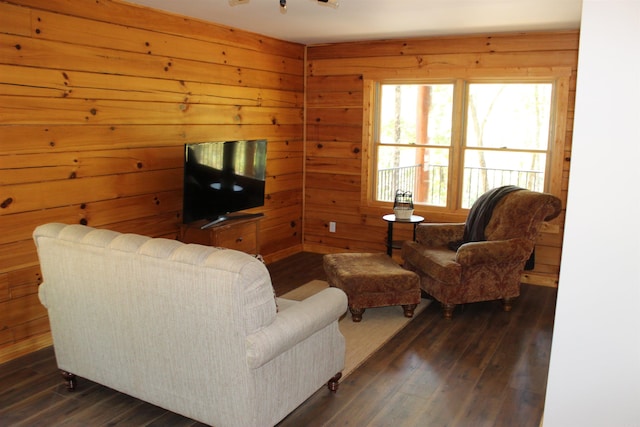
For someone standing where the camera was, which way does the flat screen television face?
facing the viewer and to the right of the viewer

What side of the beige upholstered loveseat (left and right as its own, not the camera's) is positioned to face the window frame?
front

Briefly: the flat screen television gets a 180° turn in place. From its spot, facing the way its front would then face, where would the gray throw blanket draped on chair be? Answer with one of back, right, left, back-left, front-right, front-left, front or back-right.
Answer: back-right

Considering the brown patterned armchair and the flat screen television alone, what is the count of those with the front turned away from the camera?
0

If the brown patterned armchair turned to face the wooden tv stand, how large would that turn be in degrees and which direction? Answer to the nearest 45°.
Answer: approximately 45° to its right

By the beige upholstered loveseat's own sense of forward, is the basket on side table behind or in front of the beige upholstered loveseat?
in front

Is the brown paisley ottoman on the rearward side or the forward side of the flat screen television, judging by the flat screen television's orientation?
on the forward side

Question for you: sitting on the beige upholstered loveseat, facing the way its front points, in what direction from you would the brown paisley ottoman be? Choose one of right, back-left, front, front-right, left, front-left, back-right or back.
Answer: front

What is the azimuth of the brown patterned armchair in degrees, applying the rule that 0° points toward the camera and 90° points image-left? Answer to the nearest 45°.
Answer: approximately 45°

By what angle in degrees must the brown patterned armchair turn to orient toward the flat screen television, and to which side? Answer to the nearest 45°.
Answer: approximately 45° to its right

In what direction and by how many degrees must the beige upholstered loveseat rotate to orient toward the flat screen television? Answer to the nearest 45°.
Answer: approximately 45° to its left

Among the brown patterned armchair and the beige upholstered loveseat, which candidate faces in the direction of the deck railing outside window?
the beige upholstered loveseat

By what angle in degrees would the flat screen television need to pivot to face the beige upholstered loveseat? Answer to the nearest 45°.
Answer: approximately 45° to its right

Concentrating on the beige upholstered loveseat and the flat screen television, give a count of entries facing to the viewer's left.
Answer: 0

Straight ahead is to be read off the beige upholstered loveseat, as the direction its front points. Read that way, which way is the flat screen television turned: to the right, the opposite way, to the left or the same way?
to the right

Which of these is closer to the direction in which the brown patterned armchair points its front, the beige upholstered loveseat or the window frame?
the beige upholstered loveseat

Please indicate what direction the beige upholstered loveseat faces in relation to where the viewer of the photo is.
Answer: facing away from the viewer and to the right of the viewer

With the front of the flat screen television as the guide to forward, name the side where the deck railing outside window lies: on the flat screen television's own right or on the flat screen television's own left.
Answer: on the flat screen television's own left
